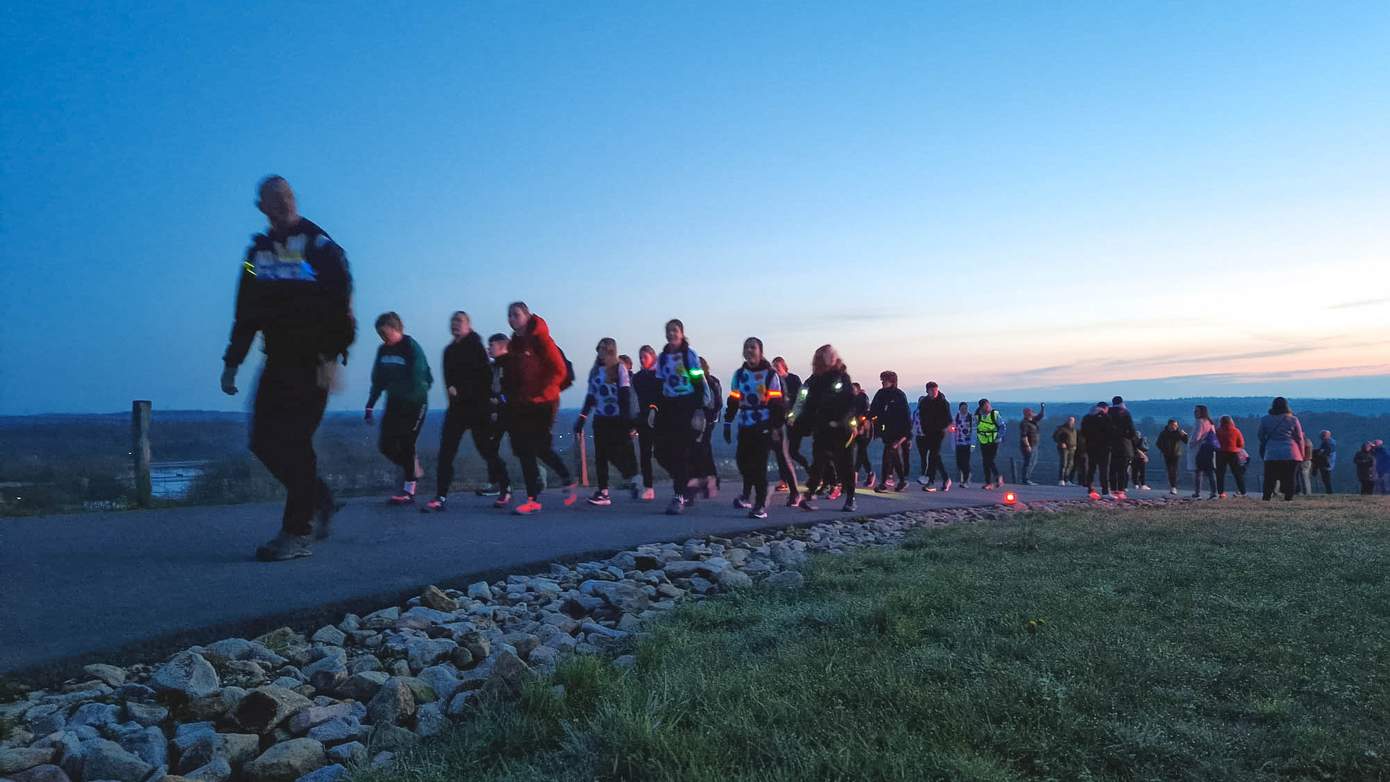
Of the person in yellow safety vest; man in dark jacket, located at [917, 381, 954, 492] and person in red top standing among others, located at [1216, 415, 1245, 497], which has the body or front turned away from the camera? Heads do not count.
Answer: the person in red top standing among others

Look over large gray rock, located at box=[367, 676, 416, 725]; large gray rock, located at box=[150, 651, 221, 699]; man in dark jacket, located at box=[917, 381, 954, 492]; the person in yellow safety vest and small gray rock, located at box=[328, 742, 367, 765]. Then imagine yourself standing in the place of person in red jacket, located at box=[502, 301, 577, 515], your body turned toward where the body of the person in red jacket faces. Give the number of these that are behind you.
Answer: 2

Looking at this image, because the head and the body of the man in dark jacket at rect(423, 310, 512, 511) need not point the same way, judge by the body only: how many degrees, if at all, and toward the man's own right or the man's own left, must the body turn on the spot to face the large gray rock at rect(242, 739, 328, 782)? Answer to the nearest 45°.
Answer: approximately 45° to the man's own left

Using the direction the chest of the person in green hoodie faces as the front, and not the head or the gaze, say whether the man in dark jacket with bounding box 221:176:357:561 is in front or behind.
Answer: in front

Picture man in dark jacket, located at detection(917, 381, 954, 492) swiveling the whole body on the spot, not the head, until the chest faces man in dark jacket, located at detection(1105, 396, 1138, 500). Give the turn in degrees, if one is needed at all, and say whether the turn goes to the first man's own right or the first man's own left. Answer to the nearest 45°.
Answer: approximately 90° to the first man's own left

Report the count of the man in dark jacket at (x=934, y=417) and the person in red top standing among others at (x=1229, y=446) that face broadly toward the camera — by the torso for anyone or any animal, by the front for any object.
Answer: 1

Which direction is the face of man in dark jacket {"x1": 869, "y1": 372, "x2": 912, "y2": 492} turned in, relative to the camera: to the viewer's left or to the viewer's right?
to the viewer's left

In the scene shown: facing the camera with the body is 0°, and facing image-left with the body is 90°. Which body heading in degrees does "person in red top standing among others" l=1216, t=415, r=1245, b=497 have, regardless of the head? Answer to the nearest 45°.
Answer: approximately 180°

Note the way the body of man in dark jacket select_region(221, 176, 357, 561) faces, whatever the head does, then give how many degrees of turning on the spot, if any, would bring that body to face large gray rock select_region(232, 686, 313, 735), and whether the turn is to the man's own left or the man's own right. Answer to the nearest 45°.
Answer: approximately 45° to the man's own left

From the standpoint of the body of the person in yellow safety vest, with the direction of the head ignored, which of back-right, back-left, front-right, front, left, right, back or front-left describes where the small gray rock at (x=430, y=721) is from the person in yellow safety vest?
front-left

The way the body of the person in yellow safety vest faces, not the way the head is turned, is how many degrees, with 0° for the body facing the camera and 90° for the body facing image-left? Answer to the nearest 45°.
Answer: approximately 45°

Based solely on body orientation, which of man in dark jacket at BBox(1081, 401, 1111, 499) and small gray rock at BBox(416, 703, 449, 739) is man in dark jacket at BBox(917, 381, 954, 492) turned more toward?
the small gray rock

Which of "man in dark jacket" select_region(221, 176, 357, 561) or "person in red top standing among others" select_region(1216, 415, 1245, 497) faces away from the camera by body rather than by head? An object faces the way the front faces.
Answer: the person in red top standing among others

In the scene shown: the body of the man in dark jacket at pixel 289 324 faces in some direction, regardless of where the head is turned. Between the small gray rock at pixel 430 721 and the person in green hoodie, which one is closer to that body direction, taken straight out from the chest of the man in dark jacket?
the small gray rock

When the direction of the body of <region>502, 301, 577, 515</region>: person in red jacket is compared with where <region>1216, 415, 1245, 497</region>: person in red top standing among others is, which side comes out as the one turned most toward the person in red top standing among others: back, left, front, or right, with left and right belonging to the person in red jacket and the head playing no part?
back

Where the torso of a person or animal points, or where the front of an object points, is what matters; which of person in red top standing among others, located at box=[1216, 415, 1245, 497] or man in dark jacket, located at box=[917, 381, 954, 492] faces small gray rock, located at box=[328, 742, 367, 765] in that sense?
the man in dark jacket
